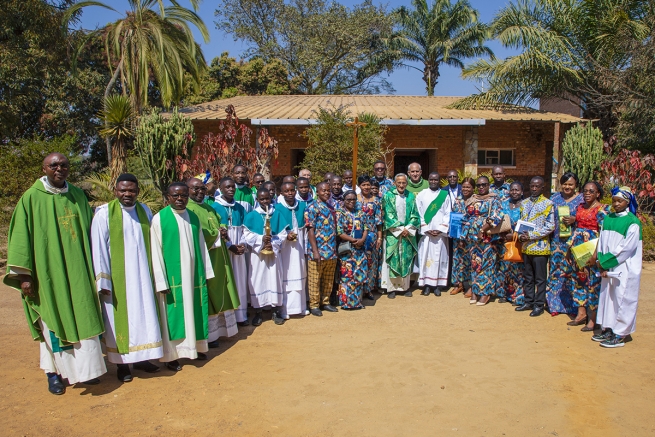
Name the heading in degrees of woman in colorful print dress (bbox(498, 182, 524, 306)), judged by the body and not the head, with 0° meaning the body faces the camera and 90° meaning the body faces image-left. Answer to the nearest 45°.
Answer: approximately 0°

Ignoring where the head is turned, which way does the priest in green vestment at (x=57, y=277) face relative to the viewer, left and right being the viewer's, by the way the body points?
facing the viewer and to the right of the viewer

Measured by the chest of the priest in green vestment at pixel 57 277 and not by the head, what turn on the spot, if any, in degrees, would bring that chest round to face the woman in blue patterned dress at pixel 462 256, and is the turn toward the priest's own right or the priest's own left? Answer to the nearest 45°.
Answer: approximately 45° to the priest's own left

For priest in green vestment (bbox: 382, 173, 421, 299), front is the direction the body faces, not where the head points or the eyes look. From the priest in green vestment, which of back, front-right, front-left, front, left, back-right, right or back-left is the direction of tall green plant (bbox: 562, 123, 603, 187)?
back-left

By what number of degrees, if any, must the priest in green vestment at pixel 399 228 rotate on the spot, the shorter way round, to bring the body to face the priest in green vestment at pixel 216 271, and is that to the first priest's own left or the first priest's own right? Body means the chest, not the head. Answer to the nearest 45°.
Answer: approximately 45° to the first priest's own right

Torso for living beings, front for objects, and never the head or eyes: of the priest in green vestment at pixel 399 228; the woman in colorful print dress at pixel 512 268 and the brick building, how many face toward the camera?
3

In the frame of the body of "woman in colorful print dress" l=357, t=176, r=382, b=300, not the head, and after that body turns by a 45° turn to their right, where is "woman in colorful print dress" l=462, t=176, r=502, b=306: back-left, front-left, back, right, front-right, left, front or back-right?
back-left

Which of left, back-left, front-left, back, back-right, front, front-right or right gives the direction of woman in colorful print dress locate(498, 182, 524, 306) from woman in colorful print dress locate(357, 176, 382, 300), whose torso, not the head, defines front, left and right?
left
